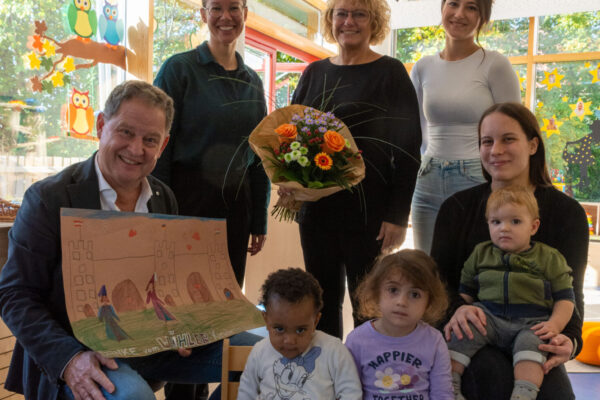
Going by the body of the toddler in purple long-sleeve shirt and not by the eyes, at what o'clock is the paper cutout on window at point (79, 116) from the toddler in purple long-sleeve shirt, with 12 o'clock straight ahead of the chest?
The paper cutout on window is roughly at 4 o'clock from the toddler in purple long-sleeve shirt.

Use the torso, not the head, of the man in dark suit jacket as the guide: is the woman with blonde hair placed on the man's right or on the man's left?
on the man's left

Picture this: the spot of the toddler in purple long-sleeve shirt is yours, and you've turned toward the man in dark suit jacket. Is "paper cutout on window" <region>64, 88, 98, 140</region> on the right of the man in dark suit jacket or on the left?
right

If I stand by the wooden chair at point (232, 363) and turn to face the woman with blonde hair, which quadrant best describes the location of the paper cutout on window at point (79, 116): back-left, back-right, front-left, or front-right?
front-left

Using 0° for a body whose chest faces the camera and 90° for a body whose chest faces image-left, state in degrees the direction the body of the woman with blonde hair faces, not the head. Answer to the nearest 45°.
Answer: approximately 0°

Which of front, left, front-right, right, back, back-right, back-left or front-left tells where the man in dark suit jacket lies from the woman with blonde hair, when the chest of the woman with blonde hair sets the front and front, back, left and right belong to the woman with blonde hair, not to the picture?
front-right

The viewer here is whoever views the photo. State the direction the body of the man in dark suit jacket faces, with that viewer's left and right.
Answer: facing the viewer and to the right of the viewer

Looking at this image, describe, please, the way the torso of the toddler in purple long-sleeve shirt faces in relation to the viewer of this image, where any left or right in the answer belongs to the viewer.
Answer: facing the viewer

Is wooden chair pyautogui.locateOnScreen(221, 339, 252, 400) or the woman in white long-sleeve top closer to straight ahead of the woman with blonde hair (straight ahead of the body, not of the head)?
the wooden chair

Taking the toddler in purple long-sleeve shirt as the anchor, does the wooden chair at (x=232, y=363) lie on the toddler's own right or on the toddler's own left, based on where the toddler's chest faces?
on the toddler's own right

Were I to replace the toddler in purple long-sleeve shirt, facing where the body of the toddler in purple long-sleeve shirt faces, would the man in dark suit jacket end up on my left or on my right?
on my right
